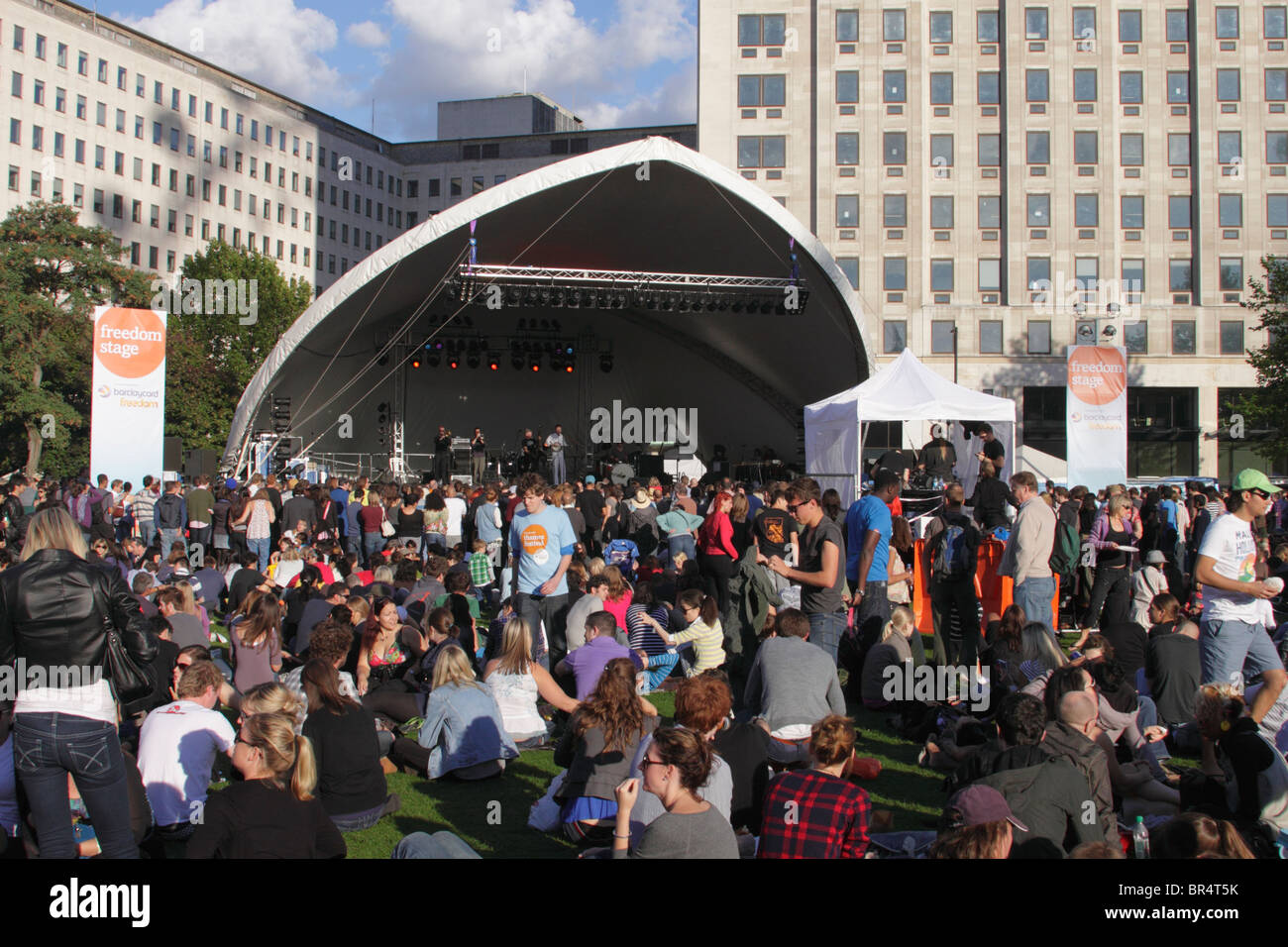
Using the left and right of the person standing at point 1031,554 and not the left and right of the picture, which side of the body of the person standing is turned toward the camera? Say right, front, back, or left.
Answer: left

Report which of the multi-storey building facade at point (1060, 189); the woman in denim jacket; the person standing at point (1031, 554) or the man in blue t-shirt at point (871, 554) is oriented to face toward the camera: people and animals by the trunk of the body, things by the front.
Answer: the multi-storey building facade

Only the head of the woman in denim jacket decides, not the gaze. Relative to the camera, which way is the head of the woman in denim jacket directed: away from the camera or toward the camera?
away from the camera

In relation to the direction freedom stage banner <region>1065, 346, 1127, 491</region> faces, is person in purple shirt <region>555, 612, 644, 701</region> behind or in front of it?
in front

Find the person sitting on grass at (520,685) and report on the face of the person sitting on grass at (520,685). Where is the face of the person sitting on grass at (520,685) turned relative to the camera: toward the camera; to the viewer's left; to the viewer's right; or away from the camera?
away from the camera

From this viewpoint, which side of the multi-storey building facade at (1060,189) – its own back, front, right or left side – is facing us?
front

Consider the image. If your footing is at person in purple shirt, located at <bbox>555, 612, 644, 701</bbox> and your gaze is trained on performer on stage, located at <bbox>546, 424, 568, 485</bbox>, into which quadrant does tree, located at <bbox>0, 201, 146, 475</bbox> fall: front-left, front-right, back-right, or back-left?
front-left

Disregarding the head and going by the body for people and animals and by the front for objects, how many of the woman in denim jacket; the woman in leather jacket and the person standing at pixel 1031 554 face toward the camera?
0

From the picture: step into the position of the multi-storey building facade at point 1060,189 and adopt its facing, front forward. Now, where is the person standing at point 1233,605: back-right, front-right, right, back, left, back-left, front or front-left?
front

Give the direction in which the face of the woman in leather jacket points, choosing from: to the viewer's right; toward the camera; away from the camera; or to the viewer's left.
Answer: away from the camera

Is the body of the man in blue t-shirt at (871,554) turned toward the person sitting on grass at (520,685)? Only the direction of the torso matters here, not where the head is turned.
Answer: no

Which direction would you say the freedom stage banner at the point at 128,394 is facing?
toward the camera

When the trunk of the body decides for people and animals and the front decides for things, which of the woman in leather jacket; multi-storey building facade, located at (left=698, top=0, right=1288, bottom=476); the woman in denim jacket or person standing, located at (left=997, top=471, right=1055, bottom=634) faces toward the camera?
the multi-storey building facade

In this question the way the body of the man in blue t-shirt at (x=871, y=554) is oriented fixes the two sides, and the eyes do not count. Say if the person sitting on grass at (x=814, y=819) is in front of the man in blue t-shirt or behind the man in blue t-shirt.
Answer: behind

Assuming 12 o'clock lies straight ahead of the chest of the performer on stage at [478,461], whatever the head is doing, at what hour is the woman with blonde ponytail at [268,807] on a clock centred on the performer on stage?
The woman with blonde ponytail is roughly at 12 o'clock from the performer on stage.

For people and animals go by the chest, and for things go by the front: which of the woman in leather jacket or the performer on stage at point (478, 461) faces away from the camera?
the woman in leather jacket
